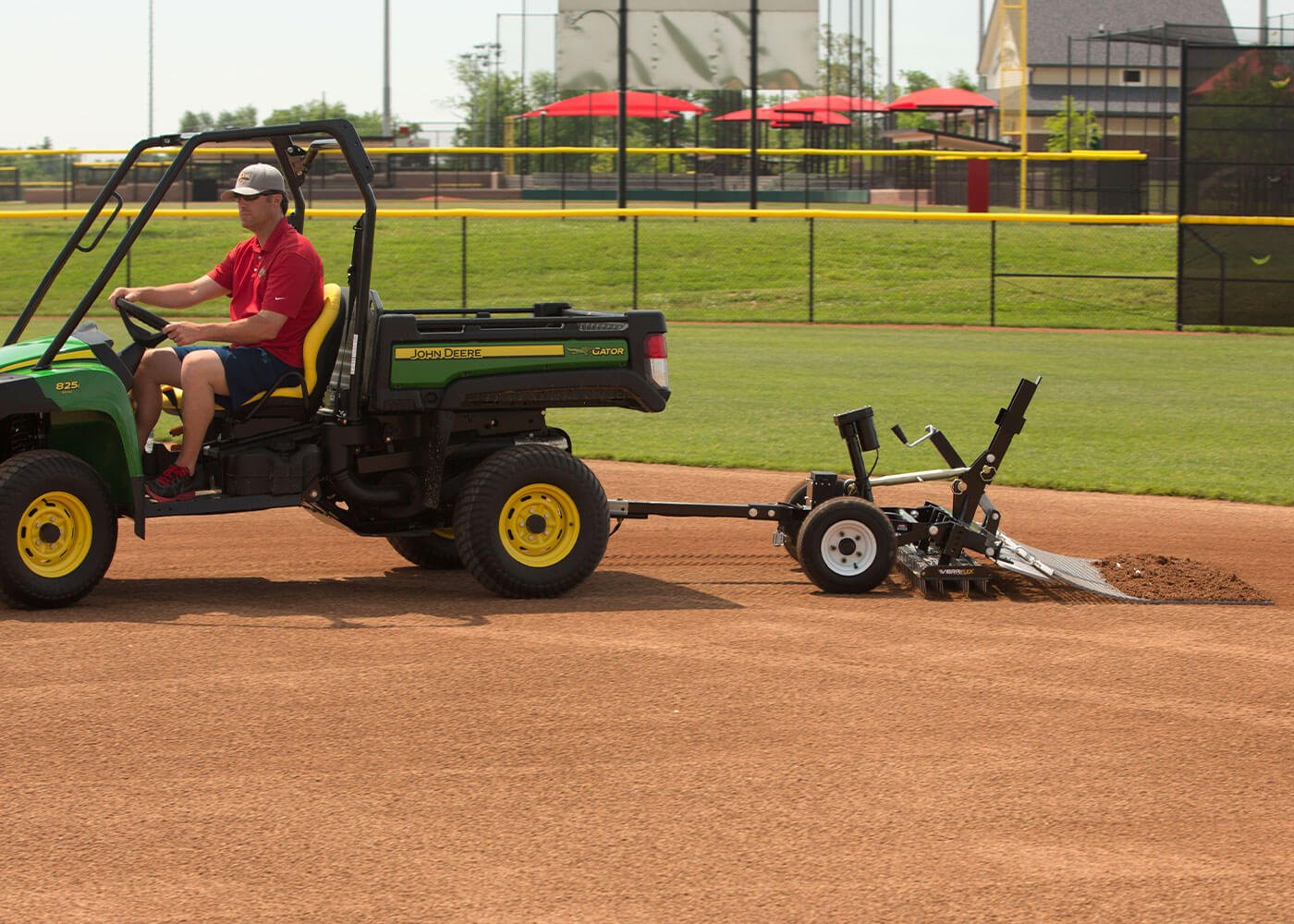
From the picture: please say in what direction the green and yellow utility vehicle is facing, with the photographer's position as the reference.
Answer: facing to the left of the viewer

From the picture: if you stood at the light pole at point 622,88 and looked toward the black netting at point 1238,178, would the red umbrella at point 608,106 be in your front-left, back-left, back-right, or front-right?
back-left

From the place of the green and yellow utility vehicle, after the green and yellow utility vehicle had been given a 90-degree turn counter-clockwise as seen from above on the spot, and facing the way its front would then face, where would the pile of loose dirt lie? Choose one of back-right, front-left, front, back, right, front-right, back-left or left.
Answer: left
